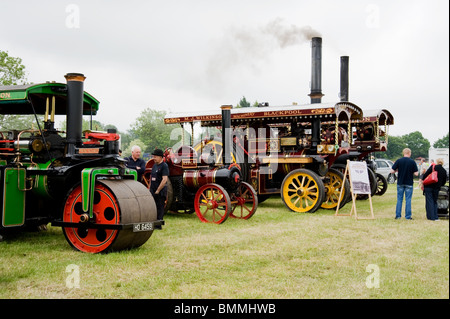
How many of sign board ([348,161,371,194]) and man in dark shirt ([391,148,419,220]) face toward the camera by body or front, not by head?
1

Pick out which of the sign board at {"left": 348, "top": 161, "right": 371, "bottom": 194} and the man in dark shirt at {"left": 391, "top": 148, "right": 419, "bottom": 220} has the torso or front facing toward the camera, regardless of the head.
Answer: the sign board

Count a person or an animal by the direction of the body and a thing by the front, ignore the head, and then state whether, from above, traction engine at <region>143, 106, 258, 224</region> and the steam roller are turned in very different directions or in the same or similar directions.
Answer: same or similar directions

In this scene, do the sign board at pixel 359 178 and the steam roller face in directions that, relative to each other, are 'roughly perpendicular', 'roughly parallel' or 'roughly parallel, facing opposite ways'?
roughly perpendicular

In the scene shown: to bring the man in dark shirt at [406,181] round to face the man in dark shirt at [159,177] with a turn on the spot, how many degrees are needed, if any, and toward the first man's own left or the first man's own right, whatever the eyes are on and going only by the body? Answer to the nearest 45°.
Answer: approximately 135° to the first man's own left

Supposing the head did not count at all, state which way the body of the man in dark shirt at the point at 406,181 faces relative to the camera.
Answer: away from the camera

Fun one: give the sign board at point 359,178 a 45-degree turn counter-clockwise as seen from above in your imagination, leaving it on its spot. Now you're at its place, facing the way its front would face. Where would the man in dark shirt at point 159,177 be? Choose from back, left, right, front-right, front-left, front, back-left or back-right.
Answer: right

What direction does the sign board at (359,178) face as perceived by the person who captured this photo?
facing the viewer

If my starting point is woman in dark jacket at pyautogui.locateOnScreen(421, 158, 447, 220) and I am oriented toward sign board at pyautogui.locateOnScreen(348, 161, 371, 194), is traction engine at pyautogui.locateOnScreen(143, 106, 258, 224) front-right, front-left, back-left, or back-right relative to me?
front-left

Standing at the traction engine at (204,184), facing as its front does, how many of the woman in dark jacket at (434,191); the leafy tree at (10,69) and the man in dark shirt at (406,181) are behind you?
1

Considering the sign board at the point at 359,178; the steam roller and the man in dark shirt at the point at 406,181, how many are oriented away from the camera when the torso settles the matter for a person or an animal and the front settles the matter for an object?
1

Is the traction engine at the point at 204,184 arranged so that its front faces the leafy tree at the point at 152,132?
no

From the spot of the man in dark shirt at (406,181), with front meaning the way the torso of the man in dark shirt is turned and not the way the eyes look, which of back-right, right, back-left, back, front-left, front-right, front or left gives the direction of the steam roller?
back-left

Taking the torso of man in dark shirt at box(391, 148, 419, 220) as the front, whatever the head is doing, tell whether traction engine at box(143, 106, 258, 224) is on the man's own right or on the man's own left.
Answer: on the man's own left

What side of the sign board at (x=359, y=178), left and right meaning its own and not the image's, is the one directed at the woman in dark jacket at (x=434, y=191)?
left

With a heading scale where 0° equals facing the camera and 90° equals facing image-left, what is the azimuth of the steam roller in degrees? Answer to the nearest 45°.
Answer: approximately 315°

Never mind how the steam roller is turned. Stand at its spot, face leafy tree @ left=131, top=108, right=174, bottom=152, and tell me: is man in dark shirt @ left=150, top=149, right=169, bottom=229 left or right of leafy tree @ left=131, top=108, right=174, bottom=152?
right

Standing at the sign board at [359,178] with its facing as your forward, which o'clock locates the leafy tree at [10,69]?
The leafy tree is roughly at 4 o'clock from the sign board.
